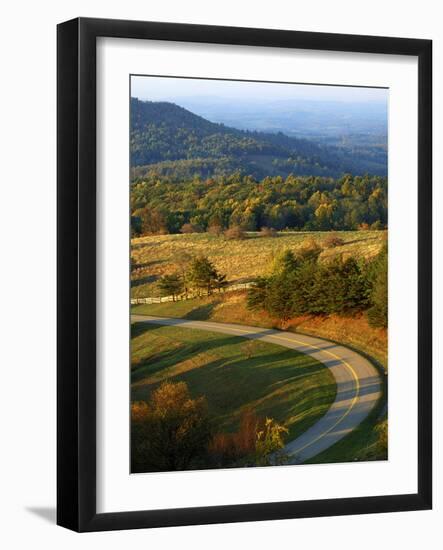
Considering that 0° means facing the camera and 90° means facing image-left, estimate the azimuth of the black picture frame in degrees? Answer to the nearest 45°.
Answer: approximately 315°
